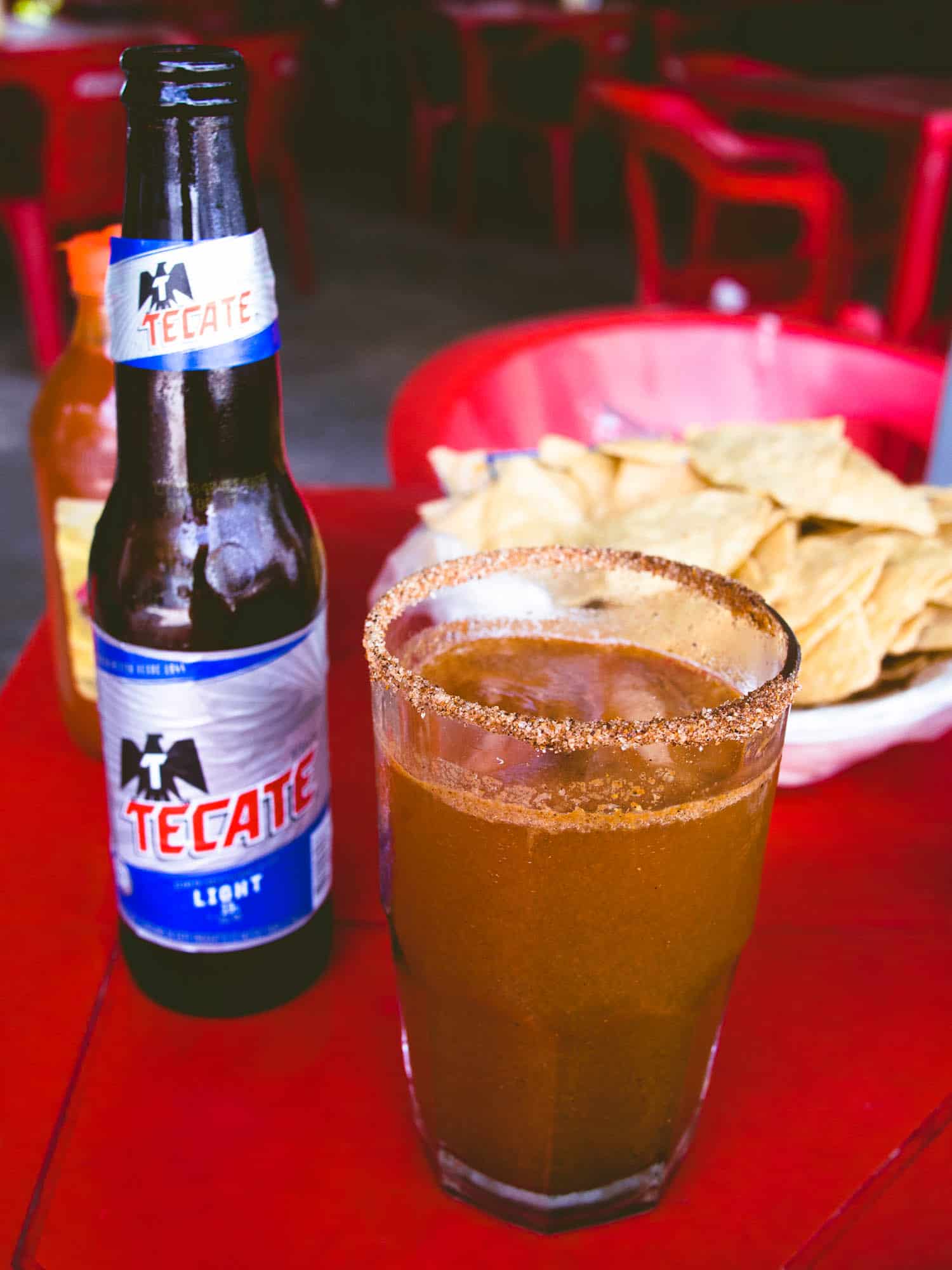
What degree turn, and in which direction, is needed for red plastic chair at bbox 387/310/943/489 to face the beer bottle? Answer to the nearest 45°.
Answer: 0° — it already faces it

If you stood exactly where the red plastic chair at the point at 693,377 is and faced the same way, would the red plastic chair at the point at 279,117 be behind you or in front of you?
behind

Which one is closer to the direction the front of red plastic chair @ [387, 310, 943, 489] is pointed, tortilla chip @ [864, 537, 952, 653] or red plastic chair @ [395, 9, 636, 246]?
the tortilla chip

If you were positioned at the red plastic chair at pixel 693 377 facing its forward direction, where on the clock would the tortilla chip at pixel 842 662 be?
The tortilla chip is roughly at 12 o'clock from the red plastic chair.

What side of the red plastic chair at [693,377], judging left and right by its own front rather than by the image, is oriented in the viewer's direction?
front
